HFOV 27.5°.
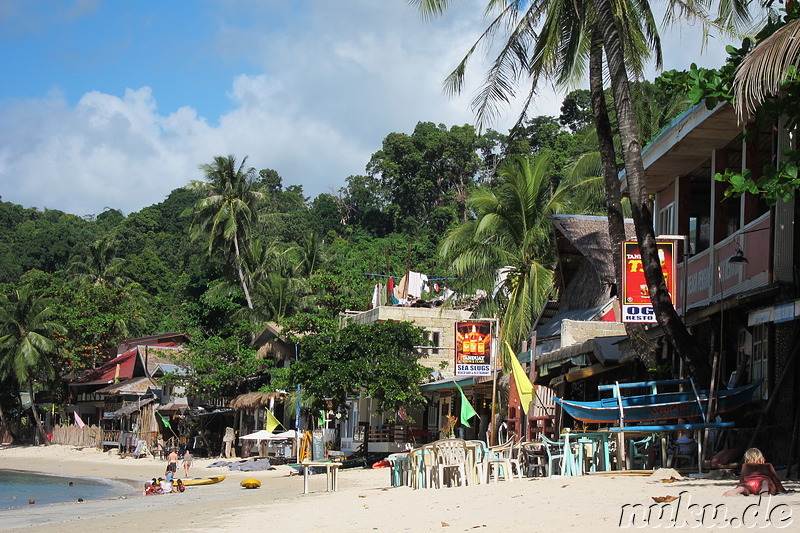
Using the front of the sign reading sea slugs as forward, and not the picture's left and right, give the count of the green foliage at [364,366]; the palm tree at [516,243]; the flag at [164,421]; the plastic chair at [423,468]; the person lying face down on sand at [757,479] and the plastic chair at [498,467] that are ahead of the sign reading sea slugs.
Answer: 3

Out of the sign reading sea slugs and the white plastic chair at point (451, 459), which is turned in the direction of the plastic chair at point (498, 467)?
the sign reading sea slugs

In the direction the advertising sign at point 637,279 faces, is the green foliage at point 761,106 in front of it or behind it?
in front

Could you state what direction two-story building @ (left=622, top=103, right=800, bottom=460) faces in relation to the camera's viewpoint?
facing the viewer and to the left of the viewer

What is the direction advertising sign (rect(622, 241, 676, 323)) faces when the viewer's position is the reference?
facing the viewer

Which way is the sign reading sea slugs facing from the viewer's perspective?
toward the camera
